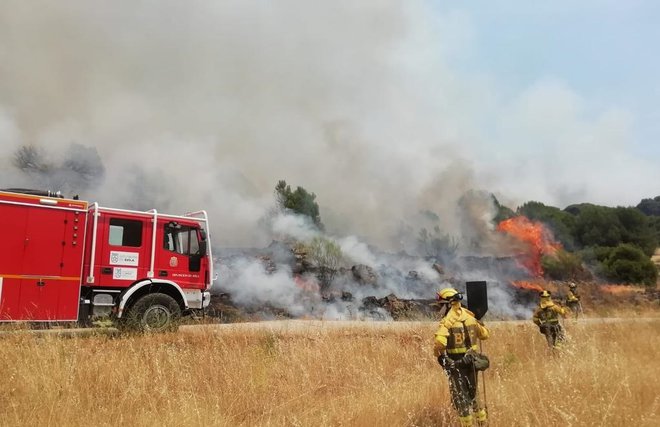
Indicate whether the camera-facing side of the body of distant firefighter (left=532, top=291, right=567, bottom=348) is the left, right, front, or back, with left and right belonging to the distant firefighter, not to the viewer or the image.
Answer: back

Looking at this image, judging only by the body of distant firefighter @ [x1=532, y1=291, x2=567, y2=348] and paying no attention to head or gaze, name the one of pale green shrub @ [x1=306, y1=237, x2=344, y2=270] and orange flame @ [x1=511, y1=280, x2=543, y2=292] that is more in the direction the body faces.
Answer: the orange flame

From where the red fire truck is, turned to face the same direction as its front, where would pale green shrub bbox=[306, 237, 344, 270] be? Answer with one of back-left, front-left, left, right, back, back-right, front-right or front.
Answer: front-left

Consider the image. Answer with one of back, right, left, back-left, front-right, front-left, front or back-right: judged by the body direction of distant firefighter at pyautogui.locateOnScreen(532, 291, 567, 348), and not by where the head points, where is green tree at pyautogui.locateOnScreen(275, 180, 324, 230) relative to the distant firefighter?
front-left

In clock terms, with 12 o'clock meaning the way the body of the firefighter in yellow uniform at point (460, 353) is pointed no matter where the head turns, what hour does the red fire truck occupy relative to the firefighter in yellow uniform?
The red fire truck is roughly at 10 o'clock from the firefighter in yellow uniform.

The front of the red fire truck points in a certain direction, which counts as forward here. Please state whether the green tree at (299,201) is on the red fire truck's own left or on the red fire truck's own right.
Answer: on the red fire truck's own left

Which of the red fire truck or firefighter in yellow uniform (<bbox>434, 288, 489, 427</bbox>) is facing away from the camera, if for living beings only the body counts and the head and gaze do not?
the firefighter in yellow uniform

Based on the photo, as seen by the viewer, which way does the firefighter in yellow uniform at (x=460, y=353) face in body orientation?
away from the camera

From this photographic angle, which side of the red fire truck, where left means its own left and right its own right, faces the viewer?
right

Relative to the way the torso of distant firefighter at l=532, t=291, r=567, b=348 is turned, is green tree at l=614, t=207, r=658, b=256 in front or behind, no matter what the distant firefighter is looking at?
in front

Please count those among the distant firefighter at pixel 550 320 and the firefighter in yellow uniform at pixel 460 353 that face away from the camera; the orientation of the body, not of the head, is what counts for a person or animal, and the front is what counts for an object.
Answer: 2

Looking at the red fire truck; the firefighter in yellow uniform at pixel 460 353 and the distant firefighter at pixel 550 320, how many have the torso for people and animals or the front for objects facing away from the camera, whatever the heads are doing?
2

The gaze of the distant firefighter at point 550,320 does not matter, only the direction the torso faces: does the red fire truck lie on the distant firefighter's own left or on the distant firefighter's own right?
on the distant firefighter's own left
